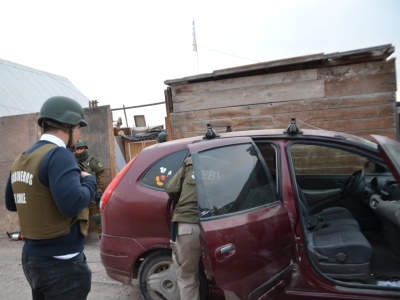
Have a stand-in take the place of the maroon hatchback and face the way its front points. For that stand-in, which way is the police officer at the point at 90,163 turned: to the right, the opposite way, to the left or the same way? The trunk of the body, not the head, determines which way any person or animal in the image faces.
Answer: to the right

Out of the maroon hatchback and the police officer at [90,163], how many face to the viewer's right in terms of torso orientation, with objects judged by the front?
1

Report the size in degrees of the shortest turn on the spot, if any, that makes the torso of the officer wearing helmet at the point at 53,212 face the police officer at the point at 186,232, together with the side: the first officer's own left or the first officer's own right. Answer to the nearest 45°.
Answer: approximately 45° to the first officer's own right

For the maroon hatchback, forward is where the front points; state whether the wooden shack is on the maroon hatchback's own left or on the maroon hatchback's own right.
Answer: on the maroon hatchback's own left

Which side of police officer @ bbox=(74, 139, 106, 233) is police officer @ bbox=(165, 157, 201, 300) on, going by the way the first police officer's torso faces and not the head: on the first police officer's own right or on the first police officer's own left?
on the first police officer's own left

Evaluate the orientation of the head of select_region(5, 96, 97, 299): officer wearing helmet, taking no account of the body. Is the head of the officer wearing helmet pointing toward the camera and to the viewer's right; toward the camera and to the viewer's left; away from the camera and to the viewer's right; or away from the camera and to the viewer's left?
away from the camera and to the viewer's right

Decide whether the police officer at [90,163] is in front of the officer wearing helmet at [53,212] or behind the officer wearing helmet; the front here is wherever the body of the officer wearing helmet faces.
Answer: in front

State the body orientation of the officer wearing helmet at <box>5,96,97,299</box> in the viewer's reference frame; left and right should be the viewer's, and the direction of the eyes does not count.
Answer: facing away from the viewer and to the right of the viewer

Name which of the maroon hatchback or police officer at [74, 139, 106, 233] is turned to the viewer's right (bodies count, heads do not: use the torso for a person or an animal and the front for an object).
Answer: the maroon hatchback

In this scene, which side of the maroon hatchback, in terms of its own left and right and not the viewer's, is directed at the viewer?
right

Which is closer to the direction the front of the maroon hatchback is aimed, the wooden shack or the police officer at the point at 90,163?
the wooden shack
